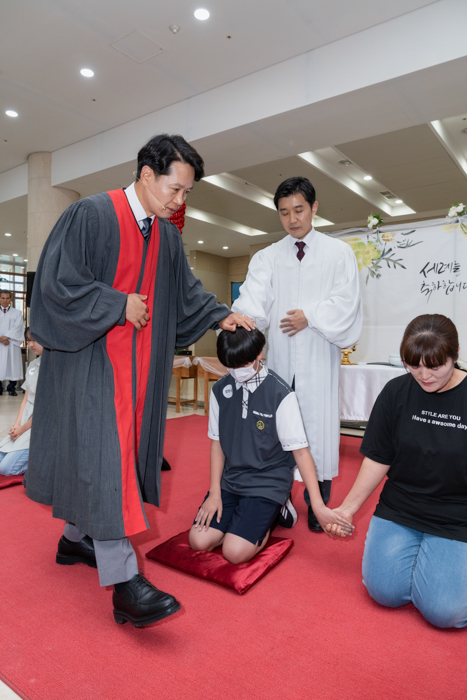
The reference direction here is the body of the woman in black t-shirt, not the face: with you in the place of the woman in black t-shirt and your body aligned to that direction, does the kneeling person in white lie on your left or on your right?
on your right

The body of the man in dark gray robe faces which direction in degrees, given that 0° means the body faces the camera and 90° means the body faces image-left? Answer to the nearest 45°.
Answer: approximately 315°

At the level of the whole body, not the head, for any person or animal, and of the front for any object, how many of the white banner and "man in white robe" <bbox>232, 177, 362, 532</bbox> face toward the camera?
2

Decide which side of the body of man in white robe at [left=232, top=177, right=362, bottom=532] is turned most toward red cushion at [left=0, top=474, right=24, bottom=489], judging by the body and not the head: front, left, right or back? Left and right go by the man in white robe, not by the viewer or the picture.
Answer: right

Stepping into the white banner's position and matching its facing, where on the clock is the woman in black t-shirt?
The woman in black t-shirt is roughly at 12 o'clock from the white banner.

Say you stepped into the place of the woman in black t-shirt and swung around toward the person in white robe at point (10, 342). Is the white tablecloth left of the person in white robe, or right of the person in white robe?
right
